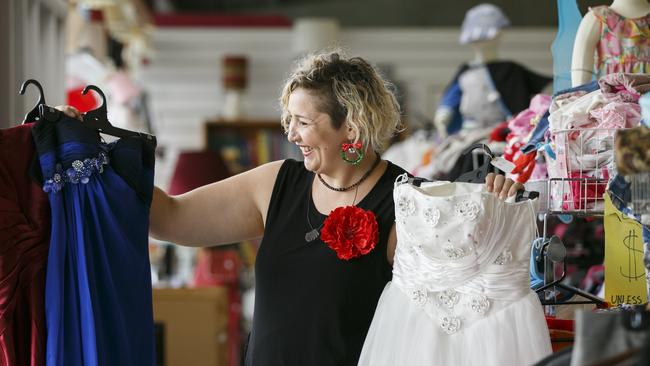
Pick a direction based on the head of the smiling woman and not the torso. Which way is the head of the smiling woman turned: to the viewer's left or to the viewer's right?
to the viewer's left

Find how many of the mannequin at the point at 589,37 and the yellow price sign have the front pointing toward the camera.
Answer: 2

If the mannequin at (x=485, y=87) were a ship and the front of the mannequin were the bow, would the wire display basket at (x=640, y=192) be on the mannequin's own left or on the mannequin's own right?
on the mannequin's own left

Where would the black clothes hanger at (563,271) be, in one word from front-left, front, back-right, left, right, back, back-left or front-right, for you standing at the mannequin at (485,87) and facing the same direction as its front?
front-left

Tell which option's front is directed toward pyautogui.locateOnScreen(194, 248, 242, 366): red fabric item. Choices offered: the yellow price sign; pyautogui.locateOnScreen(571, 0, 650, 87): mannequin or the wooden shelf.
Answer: the wooden shelf

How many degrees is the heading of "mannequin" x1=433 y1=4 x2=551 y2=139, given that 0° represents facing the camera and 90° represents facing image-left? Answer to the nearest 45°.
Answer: approximately 45°

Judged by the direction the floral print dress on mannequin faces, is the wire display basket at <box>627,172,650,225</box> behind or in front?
in front

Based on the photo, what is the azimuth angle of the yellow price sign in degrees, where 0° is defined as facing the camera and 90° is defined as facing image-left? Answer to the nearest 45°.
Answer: approximately 0°

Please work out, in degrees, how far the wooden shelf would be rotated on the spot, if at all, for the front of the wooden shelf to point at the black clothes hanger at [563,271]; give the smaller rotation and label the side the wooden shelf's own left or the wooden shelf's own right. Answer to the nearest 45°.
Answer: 0° — it already faces it

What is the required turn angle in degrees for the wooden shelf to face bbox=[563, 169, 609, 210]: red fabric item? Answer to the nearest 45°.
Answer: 0° — it already faces it
